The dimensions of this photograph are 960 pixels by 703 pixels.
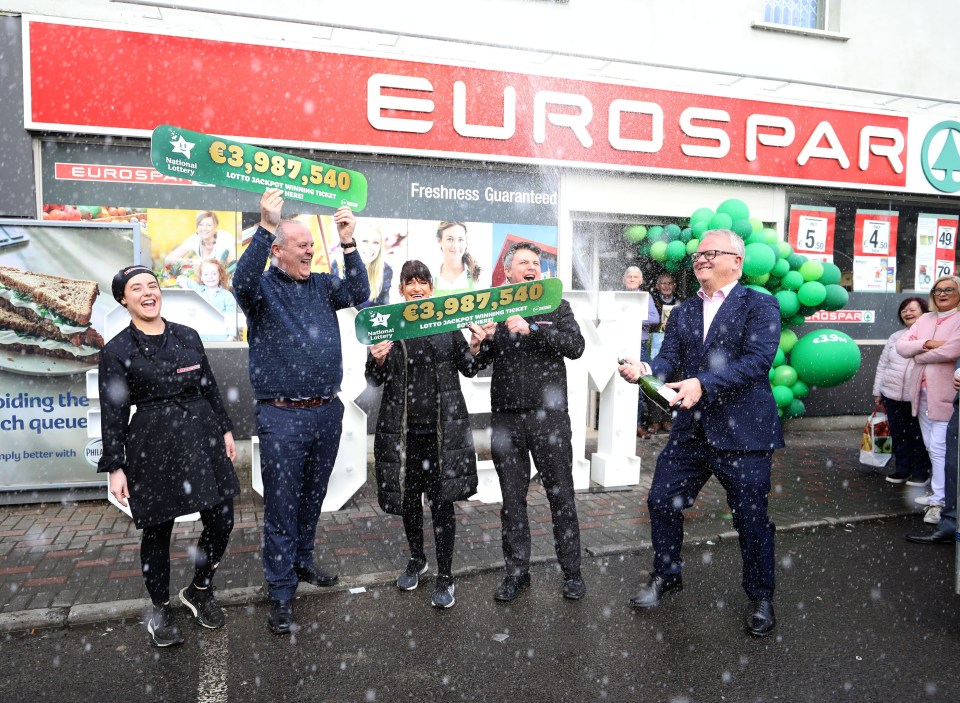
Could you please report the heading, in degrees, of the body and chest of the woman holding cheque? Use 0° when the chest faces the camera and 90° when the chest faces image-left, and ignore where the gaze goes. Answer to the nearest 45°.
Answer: approximately 0°

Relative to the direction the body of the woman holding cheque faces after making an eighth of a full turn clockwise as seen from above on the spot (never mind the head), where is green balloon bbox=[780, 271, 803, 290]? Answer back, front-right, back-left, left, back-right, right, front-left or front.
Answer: back

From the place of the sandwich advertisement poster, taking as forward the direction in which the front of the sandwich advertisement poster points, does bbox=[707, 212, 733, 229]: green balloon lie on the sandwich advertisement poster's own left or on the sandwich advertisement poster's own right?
on the sandwich advertisement poster's own left

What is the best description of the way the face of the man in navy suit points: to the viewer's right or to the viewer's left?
to the viewer's left

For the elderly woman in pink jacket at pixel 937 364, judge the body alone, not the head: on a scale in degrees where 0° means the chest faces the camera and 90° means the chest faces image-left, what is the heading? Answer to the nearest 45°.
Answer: approximately 45°

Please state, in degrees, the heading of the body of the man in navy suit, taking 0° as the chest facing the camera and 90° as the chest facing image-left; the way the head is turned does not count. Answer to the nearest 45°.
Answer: approximately 45°

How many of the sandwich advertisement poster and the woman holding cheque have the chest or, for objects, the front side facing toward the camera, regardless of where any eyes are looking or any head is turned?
2

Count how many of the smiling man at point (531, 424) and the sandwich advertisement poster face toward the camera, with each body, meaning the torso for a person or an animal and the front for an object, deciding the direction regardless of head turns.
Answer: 2
